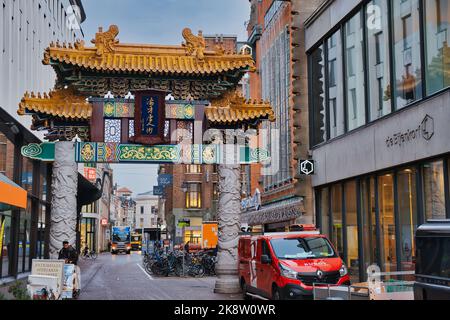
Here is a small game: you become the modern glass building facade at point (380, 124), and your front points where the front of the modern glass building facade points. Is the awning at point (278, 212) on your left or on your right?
on your right

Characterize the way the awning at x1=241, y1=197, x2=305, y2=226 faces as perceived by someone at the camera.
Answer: facing the viewer and to the left of the viewer

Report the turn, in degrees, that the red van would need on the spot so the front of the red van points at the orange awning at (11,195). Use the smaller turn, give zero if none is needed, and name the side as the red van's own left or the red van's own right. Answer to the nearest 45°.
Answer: approximately 90° to the red van's own right

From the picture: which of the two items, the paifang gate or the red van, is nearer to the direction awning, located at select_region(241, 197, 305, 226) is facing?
the paifang gate

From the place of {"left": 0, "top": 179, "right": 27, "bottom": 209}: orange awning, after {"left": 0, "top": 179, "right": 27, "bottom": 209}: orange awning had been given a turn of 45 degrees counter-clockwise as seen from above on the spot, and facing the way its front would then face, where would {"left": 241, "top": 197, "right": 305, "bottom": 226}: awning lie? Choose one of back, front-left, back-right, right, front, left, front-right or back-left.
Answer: front-left

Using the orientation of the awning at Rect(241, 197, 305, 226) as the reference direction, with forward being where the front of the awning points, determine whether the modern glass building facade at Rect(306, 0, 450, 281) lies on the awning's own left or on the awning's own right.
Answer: on the awning's own left

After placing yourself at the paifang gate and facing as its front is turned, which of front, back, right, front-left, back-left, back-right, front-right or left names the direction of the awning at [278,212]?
back-left

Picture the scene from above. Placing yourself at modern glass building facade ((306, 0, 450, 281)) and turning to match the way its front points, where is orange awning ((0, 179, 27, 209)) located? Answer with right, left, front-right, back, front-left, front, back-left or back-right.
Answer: front

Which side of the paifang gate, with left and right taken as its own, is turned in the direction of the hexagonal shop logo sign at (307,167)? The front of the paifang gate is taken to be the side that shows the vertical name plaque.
left

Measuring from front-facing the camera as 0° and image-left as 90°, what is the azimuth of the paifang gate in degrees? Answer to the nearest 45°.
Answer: approximately 0°

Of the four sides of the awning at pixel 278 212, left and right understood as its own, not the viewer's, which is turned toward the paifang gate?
front
